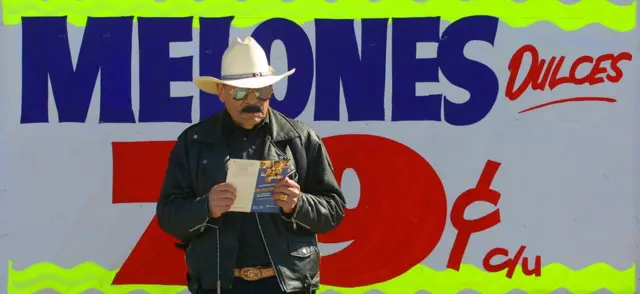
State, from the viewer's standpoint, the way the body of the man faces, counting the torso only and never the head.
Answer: toward the camera

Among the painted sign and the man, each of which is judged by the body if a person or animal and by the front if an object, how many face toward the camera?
2

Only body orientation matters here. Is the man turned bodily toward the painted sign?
no

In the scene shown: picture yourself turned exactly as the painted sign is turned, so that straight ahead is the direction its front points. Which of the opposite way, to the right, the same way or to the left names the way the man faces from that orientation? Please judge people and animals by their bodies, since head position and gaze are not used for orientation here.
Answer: the same way

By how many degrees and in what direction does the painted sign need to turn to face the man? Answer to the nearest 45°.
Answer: approximately 45° to its right
